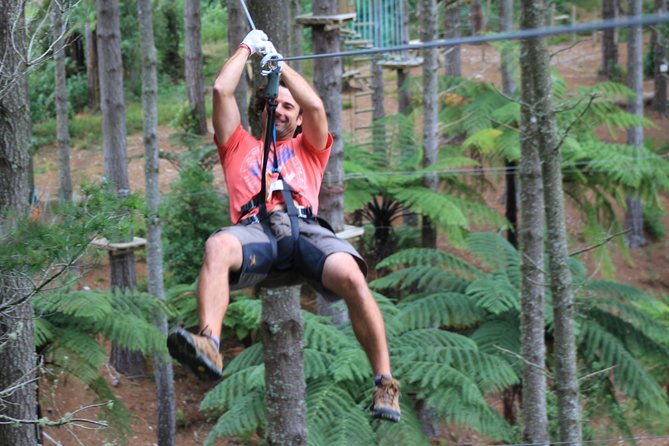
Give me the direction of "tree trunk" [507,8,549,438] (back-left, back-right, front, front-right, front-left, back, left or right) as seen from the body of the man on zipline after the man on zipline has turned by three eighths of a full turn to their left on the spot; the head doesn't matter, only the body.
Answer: front

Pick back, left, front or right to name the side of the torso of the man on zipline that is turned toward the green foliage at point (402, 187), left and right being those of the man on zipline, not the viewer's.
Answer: back

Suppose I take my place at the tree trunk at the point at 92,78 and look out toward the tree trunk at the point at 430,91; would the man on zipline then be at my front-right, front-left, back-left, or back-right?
front-right

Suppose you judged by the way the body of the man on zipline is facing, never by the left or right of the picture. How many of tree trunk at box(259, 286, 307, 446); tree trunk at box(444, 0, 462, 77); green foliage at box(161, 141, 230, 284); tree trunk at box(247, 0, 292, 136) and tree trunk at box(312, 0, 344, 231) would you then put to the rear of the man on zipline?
5

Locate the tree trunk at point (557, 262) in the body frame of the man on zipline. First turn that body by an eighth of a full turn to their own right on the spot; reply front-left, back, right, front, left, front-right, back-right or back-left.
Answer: back

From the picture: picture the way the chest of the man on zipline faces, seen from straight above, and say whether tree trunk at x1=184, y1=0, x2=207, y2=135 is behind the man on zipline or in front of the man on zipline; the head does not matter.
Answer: behind

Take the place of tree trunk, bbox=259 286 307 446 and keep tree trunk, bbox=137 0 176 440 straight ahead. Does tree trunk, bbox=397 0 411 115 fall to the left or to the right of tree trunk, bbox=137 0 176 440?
right

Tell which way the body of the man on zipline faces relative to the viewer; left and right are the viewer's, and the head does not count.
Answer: facing the viewer

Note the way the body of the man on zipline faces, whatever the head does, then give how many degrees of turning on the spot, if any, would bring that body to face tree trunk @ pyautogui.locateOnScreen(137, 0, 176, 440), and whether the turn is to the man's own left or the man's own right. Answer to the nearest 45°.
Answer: approximately 180°

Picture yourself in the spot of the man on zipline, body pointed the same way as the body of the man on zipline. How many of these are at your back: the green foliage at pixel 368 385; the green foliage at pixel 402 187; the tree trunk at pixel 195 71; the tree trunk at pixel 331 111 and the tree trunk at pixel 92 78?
5

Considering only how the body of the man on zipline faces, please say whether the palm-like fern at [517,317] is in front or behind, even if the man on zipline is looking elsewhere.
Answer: behind

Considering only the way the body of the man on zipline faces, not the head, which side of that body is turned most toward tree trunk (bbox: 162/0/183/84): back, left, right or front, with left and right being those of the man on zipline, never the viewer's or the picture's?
back

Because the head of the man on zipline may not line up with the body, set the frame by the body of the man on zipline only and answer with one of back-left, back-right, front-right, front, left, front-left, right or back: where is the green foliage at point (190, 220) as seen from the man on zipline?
back
